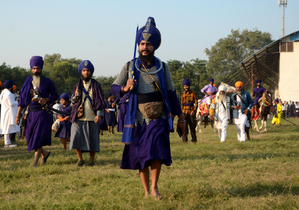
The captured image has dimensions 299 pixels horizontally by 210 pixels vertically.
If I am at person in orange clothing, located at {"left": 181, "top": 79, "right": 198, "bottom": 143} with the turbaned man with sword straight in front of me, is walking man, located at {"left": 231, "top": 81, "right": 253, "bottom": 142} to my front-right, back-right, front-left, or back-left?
back-left

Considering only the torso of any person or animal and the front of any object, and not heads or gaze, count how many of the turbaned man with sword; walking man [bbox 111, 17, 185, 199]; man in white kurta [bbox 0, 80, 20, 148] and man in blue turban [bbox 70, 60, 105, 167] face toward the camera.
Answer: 3

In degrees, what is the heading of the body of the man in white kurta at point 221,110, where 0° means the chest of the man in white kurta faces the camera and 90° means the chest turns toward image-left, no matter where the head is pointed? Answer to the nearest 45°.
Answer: approximately 0°

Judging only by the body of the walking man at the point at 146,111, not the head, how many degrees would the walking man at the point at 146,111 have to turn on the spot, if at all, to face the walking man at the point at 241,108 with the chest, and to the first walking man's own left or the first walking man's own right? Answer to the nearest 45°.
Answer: approximately 180°

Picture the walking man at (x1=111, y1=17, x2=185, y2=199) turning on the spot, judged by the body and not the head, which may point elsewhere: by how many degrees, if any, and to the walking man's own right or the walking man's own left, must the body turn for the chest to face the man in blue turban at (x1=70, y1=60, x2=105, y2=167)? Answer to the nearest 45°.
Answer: approximately 180°

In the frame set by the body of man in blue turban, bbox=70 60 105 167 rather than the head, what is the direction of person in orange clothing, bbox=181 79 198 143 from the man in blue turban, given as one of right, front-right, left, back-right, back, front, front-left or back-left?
back-left

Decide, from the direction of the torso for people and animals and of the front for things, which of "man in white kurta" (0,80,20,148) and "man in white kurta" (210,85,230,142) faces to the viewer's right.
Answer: "man in white kurta" (0,80,20,148)

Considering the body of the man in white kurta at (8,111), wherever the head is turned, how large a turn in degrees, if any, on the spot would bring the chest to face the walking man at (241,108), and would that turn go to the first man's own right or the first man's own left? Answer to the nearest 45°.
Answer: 0° — they already face them

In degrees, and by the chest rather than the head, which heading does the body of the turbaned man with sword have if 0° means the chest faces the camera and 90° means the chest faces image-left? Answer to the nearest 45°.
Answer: approximately 0°
